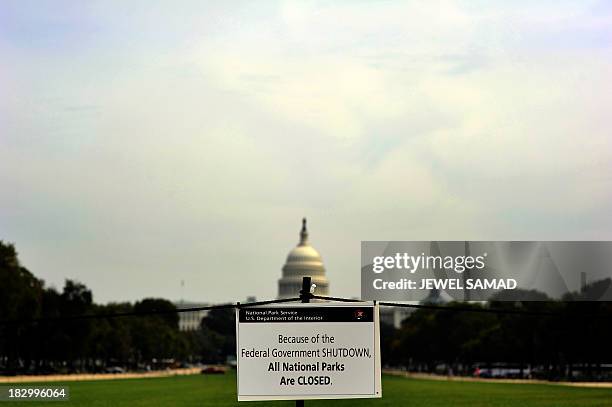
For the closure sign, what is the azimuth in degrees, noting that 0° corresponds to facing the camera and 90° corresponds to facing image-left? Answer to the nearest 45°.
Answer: approximately 0°
